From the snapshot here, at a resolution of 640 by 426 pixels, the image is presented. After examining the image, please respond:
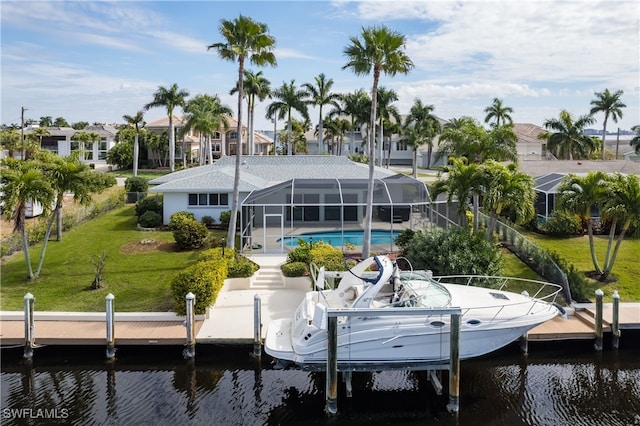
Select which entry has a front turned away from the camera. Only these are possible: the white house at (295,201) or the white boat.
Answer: the white house

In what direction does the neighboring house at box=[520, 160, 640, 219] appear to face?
away from the camera

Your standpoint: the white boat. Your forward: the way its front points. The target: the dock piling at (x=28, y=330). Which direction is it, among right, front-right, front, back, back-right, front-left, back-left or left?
back

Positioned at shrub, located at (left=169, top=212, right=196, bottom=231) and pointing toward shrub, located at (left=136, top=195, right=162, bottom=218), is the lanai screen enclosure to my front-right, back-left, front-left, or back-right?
back-right

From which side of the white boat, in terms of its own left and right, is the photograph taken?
right

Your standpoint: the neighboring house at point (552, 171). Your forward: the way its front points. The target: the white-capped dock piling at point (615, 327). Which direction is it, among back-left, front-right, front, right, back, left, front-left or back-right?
back

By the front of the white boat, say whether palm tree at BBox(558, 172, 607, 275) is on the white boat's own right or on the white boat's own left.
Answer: on the white boat's own left

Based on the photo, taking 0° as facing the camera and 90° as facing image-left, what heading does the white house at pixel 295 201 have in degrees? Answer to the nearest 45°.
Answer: approximately 180°

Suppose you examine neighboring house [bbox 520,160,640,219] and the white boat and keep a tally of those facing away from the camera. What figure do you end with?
1

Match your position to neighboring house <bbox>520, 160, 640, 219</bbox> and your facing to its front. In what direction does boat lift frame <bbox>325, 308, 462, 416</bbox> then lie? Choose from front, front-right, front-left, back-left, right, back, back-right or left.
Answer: back

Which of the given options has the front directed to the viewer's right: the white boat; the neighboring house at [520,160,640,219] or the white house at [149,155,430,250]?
the white boat

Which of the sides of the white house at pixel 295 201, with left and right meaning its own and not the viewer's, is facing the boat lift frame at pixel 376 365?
back

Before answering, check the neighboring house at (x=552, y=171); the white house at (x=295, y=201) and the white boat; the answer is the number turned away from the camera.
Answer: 2
